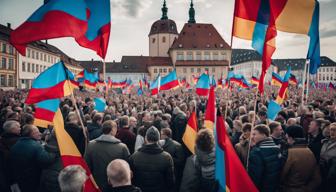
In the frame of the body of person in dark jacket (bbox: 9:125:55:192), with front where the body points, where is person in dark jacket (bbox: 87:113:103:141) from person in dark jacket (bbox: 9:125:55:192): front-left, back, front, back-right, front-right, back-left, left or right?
front

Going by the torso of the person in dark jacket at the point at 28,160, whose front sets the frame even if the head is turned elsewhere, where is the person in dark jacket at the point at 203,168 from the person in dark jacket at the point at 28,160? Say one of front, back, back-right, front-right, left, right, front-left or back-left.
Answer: right

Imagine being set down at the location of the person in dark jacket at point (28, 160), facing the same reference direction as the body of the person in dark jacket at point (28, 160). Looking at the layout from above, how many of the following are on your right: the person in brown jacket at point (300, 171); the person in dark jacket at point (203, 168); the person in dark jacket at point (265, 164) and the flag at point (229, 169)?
4

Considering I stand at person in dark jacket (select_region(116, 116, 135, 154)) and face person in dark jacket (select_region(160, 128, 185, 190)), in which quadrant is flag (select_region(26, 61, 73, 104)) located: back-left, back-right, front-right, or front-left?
back-right

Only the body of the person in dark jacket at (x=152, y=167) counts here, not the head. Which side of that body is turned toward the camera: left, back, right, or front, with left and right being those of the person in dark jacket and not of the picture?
back

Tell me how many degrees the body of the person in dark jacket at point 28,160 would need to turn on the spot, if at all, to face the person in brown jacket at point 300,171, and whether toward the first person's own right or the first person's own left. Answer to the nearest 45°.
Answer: approximately 90° to the first person's own right

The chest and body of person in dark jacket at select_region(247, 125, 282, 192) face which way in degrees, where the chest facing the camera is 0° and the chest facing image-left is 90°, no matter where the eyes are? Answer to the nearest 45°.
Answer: approximately 135°

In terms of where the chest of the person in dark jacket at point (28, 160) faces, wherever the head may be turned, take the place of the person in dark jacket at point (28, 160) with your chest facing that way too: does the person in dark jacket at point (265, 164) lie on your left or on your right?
on your right

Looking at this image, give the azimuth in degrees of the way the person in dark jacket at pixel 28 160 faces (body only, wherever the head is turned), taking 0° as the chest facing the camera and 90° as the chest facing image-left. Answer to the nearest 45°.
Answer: approximately 225°

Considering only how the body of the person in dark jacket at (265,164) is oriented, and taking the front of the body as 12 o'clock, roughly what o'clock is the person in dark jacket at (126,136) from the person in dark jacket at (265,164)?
the person in dark jacket at (126,136) is roughly at 11 o'clock from the person in dark jacket at (265,164).

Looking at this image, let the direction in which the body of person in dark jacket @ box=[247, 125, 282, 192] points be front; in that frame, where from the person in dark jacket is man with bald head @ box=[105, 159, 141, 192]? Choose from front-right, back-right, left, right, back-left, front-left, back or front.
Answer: left

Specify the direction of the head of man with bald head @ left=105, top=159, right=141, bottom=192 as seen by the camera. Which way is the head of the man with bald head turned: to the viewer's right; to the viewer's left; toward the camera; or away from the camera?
away from the camera

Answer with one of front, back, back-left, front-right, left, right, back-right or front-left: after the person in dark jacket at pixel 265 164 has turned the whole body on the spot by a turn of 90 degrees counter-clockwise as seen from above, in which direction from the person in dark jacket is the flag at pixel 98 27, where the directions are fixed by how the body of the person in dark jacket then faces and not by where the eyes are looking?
front-right

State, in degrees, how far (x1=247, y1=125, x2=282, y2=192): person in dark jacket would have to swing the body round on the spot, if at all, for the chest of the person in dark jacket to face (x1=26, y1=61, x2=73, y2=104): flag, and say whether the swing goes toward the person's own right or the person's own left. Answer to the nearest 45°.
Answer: approximately 45° to the person's own left
